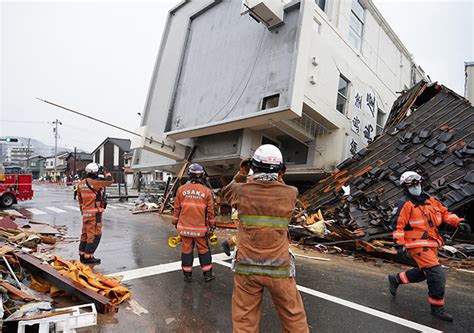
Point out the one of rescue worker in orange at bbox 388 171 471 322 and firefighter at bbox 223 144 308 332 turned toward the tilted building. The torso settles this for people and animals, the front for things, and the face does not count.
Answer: the firefighter

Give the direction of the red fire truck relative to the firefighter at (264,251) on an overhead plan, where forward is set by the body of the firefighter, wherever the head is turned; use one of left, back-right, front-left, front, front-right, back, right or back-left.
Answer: front-left

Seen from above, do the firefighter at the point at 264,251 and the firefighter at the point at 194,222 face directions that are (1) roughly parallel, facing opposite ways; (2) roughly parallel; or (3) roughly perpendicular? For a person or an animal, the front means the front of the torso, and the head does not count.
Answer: roughly parallel

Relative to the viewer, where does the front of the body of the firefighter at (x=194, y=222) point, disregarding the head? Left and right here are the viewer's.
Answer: facing away from the viewer

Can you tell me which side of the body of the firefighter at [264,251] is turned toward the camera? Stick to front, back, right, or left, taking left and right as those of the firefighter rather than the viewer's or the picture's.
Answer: back

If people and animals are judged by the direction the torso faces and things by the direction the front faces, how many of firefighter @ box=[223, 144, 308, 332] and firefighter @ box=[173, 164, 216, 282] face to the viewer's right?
0

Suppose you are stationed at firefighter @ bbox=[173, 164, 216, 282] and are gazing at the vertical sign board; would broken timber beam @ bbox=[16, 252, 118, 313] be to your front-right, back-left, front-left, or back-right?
back-left

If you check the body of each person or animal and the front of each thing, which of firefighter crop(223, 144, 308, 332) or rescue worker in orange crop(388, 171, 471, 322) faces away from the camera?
the firefighter

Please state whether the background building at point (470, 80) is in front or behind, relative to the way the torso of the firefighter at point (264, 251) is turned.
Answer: in front

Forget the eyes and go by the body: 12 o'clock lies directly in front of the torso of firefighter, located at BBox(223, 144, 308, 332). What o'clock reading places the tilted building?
The tilted building is roughly at 12 o'clock from the firefighter.

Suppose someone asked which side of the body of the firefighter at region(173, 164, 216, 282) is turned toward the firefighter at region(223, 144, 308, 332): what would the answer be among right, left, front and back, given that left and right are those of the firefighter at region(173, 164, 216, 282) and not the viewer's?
back

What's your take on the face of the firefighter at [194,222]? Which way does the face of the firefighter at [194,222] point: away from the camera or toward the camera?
away from the camera
